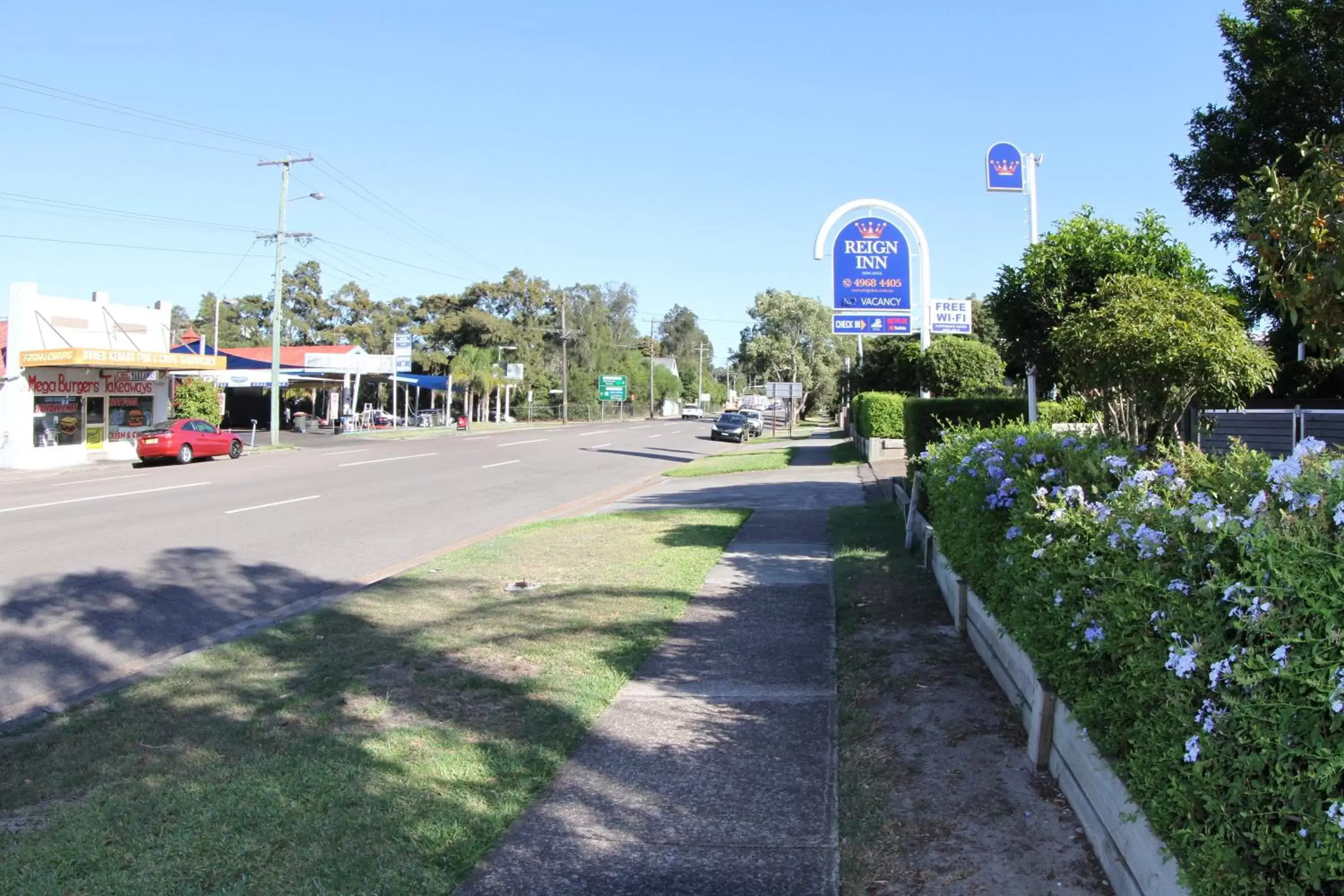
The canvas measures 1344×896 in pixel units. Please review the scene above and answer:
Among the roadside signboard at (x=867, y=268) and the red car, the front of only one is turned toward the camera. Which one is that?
the roadside signboard

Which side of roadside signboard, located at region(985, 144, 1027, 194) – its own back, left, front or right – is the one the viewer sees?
front

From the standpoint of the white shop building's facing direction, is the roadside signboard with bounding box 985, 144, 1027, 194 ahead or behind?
ahead

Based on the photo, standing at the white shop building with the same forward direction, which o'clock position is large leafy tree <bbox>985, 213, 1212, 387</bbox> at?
The large leafy tree is roughly at 1 o'clock from the white shop building.

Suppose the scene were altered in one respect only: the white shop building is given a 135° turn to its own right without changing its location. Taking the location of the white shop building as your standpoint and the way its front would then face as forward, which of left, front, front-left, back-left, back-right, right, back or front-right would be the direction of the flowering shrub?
left

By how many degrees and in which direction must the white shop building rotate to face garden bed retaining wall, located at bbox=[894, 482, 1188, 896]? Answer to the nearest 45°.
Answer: approximately 45° to its right

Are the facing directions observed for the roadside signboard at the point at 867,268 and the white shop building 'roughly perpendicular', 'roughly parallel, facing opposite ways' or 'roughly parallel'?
roughly perpendicular

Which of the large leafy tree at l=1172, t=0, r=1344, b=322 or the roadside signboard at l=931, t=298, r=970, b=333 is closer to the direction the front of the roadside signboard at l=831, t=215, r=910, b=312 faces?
the large leafy tree

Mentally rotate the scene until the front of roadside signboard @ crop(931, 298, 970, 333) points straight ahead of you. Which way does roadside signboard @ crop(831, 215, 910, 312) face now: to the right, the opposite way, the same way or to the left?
the same way

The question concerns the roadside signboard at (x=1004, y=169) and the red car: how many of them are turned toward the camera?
1

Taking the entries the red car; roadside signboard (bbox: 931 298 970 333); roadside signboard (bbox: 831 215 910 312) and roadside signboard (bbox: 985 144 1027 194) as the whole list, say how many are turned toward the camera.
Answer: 3
